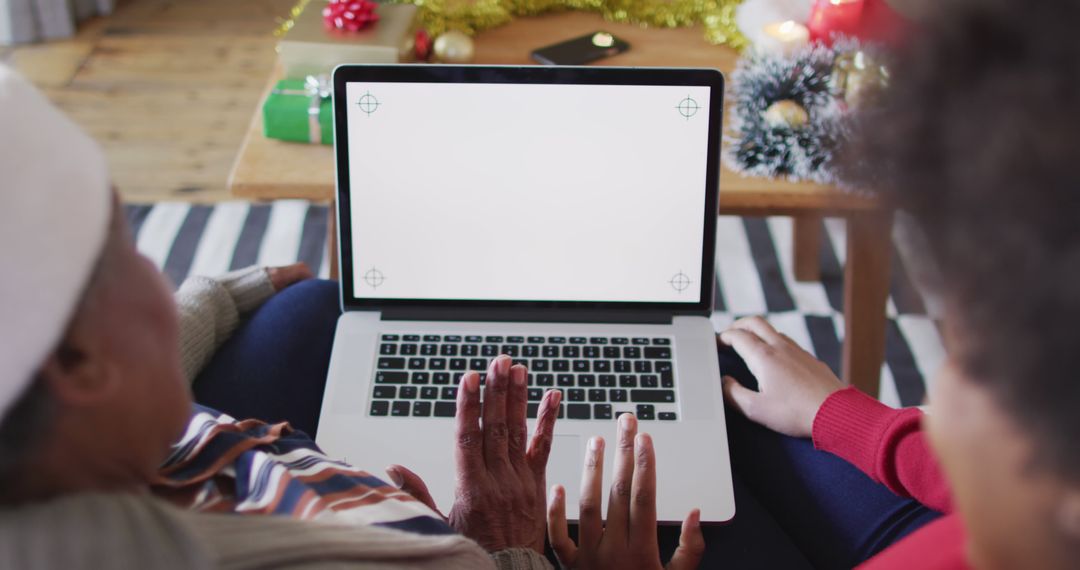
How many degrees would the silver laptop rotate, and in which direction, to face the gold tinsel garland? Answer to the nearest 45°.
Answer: approximately 180°

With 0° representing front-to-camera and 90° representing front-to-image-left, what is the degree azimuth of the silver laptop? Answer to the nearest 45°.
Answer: approximately 0°
